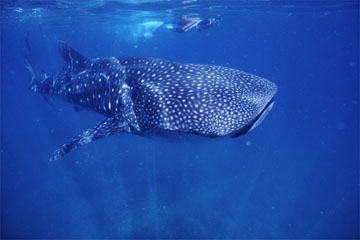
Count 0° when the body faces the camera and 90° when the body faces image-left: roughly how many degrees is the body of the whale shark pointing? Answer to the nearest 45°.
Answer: approximately 315°
